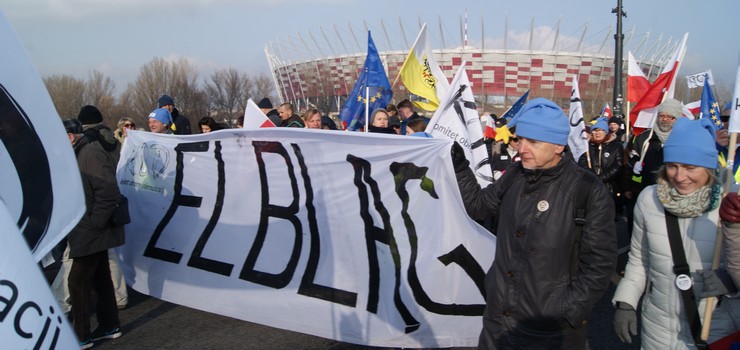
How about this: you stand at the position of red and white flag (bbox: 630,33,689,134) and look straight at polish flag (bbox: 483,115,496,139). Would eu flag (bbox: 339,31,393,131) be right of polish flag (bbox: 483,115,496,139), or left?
left

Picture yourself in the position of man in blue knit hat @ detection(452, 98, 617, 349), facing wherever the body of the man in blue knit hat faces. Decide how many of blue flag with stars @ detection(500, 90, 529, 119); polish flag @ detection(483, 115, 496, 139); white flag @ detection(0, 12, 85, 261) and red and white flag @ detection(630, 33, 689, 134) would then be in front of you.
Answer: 1

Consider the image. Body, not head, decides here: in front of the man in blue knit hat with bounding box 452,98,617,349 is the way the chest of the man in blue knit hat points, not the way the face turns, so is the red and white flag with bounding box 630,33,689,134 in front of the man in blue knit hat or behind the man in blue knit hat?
behind

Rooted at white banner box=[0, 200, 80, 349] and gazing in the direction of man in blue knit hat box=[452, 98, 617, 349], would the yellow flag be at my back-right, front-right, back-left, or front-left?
front-left

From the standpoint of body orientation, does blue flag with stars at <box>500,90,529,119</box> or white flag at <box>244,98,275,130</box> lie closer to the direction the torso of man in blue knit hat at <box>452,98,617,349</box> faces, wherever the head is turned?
the white flag

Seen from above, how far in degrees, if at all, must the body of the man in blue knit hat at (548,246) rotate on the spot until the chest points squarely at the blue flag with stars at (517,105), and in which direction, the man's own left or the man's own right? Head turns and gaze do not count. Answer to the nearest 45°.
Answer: approximately 135° to the man's own right

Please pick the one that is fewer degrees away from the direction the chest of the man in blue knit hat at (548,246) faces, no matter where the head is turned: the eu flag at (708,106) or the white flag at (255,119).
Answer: the white flag

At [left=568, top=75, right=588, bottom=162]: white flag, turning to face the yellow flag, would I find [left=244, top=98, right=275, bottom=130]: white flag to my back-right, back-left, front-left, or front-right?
front-left

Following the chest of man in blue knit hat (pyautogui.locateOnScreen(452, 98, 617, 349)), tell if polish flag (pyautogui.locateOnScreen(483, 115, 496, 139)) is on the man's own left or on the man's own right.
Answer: on the man's own right

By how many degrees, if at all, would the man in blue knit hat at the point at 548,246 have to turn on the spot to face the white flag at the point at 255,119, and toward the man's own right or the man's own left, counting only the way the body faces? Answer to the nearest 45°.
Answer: approximately 90° to the man's own right

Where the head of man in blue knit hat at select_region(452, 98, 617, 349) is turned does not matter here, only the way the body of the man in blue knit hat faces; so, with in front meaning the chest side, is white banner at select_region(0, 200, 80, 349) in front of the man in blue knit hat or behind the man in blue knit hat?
in front

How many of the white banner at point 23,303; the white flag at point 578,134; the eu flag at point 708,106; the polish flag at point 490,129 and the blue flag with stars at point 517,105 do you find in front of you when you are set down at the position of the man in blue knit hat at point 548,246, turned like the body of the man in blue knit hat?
1

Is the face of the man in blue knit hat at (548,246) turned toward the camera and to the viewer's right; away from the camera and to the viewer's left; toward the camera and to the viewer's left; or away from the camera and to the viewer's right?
toward the camera and to the viewer's left

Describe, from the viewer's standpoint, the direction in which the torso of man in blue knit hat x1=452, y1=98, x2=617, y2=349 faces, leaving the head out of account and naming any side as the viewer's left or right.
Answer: facing the viewer and to the left of the viewer

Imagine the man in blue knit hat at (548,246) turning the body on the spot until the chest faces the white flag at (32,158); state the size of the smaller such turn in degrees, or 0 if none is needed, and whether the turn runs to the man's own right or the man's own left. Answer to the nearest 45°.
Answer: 0° — they already face it

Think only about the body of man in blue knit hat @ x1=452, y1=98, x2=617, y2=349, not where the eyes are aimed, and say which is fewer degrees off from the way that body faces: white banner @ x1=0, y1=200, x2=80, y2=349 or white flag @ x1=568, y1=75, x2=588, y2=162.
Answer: the white banner
